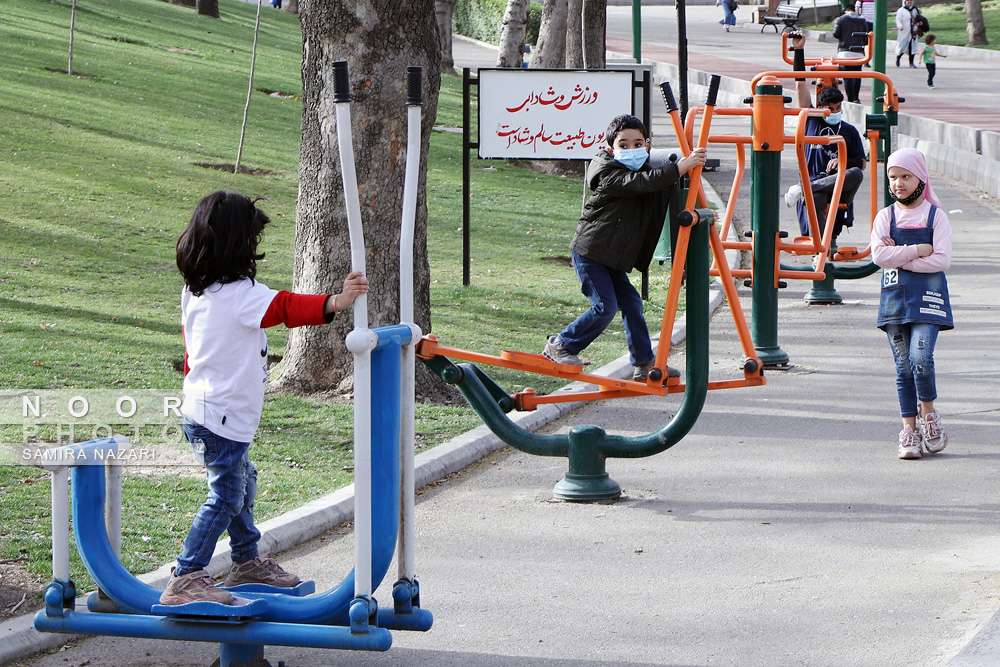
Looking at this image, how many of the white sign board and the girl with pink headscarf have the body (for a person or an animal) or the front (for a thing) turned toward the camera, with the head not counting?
2

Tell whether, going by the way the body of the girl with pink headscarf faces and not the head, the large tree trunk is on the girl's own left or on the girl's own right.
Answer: on the girl's own right

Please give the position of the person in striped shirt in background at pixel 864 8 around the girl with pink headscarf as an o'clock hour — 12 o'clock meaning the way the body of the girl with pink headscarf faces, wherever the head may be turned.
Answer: The person in striped shirt in background is roughly at 6 o'clock from the girl with pink headscarf.

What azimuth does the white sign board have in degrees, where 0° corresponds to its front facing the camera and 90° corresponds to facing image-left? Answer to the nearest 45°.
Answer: approximately 0°

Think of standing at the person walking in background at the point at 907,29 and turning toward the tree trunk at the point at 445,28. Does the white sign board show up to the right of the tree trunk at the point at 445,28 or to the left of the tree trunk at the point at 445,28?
left

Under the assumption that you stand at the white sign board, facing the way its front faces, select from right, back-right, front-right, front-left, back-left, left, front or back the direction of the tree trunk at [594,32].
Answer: back

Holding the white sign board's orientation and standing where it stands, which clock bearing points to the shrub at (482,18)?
The shrub is roughly at 6 o'clock from the white sign board.

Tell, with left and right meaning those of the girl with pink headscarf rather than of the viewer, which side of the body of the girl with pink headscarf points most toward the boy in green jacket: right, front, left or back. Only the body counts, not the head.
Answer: right

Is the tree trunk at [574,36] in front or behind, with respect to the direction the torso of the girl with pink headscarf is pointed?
behind
